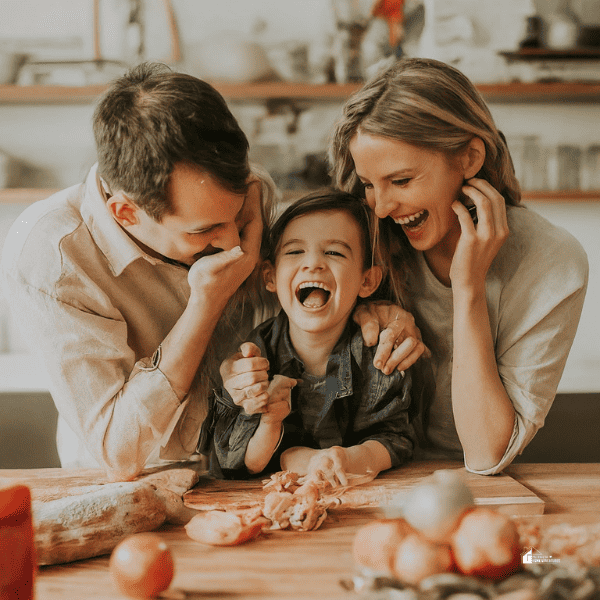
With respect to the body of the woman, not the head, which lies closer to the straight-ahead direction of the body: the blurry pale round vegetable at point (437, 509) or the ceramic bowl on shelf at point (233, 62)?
the blurry pale round vegetable

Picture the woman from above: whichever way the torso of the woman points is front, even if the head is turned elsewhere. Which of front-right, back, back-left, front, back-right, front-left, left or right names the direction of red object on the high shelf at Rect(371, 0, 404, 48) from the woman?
back-right

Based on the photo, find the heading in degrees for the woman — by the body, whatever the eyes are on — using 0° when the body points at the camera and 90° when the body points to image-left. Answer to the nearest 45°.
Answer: approximately 45°

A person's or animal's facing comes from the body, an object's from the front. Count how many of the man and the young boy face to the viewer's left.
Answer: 0

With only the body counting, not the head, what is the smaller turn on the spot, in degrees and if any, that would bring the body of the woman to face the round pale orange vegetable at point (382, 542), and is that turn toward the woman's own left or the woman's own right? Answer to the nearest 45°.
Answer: approximately 45° to the woman's own left

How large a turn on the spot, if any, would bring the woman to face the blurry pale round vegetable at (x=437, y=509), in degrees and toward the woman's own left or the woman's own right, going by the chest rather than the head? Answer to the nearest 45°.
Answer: approximately 45° to the woman's own left

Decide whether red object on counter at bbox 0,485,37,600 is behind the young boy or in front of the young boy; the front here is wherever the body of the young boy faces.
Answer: in front

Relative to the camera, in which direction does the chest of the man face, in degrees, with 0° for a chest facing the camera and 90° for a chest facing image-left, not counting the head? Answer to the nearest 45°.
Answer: approximately 315°

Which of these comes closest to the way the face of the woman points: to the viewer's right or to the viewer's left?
to the viewer's left

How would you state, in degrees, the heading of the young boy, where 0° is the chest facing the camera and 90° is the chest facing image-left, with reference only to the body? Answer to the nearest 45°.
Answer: approximately 0°
